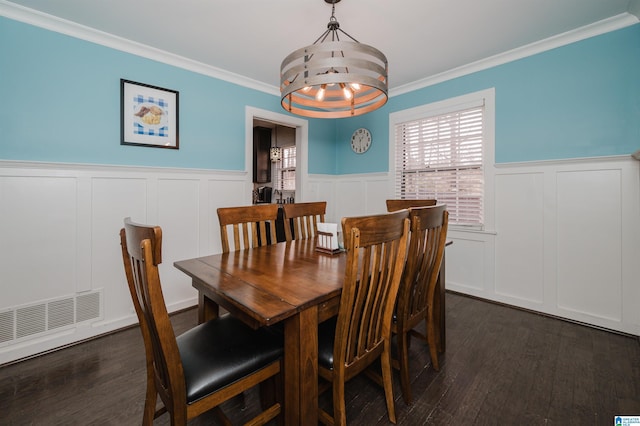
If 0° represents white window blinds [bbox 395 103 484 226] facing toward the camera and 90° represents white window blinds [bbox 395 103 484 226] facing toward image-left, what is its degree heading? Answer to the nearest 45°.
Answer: approximately 45°

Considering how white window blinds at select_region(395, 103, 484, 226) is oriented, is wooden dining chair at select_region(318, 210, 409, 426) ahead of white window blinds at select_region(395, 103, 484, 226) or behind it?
ahead

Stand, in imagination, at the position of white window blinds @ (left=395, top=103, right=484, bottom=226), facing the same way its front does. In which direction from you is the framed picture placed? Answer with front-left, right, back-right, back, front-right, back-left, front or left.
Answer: front

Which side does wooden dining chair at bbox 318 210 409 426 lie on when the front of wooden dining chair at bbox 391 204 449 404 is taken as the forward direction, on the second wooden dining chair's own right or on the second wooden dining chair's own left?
on the second wooden dining chair's own left

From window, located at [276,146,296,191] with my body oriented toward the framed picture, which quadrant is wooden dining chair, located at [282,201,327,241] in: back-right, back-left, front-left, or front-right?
front-left

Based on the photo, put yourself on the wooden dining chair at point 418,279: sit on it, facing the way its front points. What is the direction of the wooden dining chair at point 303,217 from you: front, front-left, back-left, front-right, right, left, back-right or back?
front

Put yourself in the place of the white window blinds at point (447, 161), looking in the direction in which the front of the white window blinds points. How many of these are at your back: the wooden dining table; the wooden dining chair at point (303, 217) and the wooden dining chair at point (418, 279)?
0

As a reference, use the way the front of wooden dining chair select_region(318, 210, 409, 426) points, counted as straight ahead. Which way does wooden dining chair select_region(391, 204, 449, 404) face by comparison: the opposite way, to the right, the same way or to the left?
the same way

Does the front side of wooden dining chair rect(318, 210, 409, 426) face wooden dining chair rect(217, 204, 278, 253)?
yes

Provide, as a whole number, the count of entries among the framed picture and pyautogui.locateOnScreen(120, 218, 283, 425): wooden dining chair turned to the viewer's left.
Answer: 0

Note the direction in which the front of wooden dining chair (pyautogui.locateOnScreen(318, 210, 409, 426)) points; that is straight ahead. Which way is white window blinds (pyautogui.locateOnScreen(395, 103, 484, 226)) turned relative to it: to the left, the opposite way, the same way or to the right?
to the left

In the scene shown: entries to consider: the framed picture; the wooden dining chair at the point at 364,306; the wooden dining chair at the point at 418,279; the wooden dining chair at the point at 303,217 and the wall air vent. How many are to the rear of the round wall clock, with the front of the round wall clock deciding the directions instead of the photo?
0

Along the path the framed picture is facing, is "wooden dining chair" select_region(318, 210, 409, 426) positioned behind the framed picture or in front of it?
in front

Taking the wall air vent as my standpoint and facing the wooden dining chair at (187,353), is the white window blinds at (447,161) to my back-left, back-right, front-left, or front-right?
front-left

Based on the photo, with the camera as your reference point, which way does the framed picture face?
facing the viewer and to the right of the viewer

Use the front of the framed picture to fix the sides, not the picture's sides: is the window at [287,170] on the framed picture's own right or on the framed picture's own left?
on the framed picture's own left

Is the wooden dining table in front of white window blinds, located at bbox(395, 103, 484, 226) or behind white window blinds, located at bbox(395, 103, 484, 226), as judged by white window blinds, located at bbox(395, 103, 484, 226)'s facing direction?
in front

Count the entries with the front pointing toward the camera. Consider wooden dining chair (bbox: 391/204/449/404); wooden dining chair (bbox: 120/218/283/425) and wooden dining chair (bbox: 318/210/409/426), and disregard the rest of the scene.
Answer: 0

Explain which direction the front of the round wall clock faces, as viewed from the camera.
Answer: facing the viewer and to the left of the viewer

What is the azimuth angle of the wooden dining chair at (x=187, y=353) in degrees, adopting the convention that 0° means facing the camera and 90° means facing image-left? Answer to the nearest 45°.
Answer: approximately 225°

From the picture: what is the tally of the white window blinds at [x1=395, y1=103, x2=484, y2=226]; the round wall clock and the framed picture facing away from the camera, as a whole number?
0

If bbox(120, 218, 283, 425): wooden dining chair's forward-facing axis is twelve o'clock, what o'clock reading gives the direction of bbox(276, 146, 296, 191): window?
The window is roughly at 11 o'clock from the wooden dining chair.

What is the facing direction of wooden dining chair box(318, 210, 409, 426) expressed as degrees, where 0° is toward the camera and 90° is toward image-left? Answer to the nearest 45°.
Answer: approximately 135°
